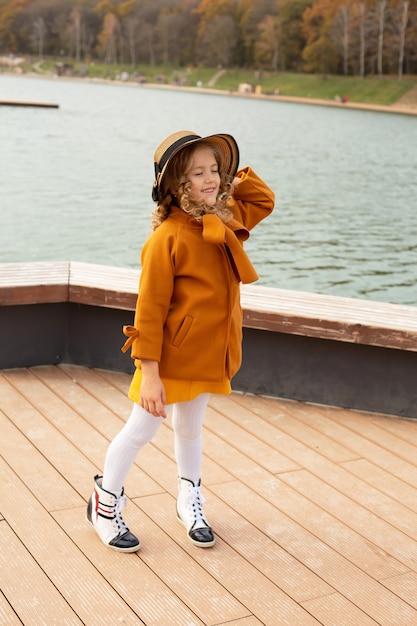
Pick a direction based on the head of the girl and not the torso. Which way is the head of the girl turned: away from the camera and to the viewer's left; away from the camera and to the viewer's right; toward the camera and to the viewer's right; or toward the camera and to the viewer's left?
toward the camera and to the viewer's right

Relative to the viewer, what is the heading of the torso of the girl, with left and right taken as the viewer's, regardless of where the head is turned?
facing the viewer and to the right of the viewer
